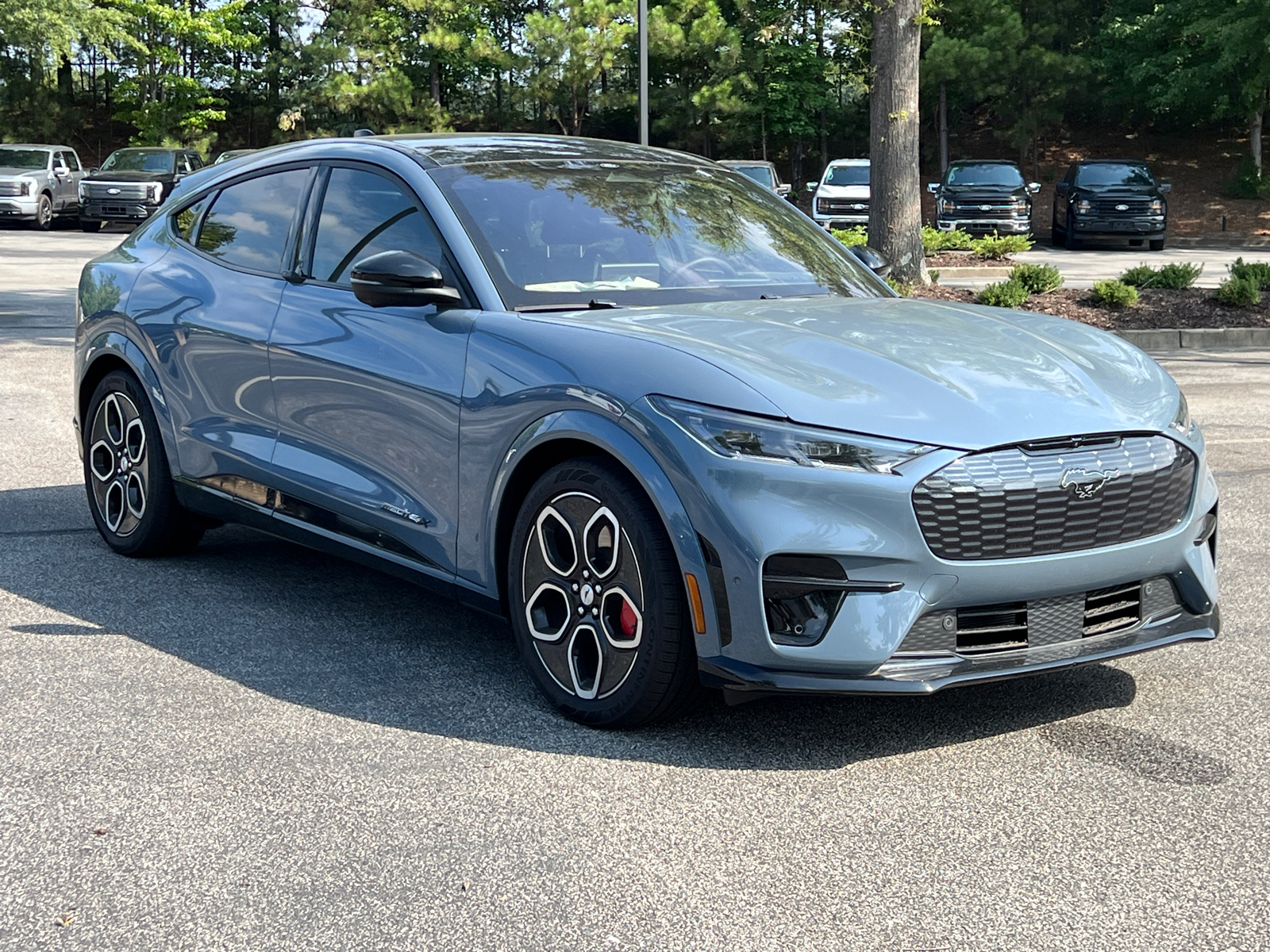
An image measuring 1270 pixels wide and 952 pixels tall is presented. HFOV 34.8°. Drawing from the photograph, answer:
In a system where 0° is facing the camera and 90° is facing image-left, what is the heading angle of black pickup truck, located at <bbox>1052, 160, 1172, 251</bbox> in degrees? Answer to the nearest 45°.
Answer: approximately 0°

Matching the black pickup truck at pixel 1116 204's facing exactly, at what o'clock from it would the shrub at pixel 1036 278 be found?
The shrub is roughly at 12 o'clock from the black pickup truck.

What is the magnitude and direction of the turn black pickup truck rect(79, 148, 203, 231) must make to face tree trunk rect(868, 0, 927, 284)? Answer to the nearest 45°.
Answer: approximately 45° to its left

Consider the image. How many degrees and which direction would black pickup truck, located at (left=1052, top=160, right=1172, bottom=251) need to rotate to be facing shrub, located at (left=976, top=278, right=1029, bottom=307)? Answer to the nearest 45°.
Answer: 0° — it already faces it

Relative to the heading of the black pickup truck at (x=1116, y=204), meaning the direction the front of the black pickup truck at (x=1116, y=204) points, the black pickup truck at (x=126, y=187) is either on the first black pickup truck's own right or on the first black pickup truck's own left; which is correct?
on the first black pickup truck's own right

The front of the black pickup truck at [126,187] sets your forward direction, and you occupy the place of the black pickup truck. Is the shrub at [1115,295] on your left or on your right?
on your left
